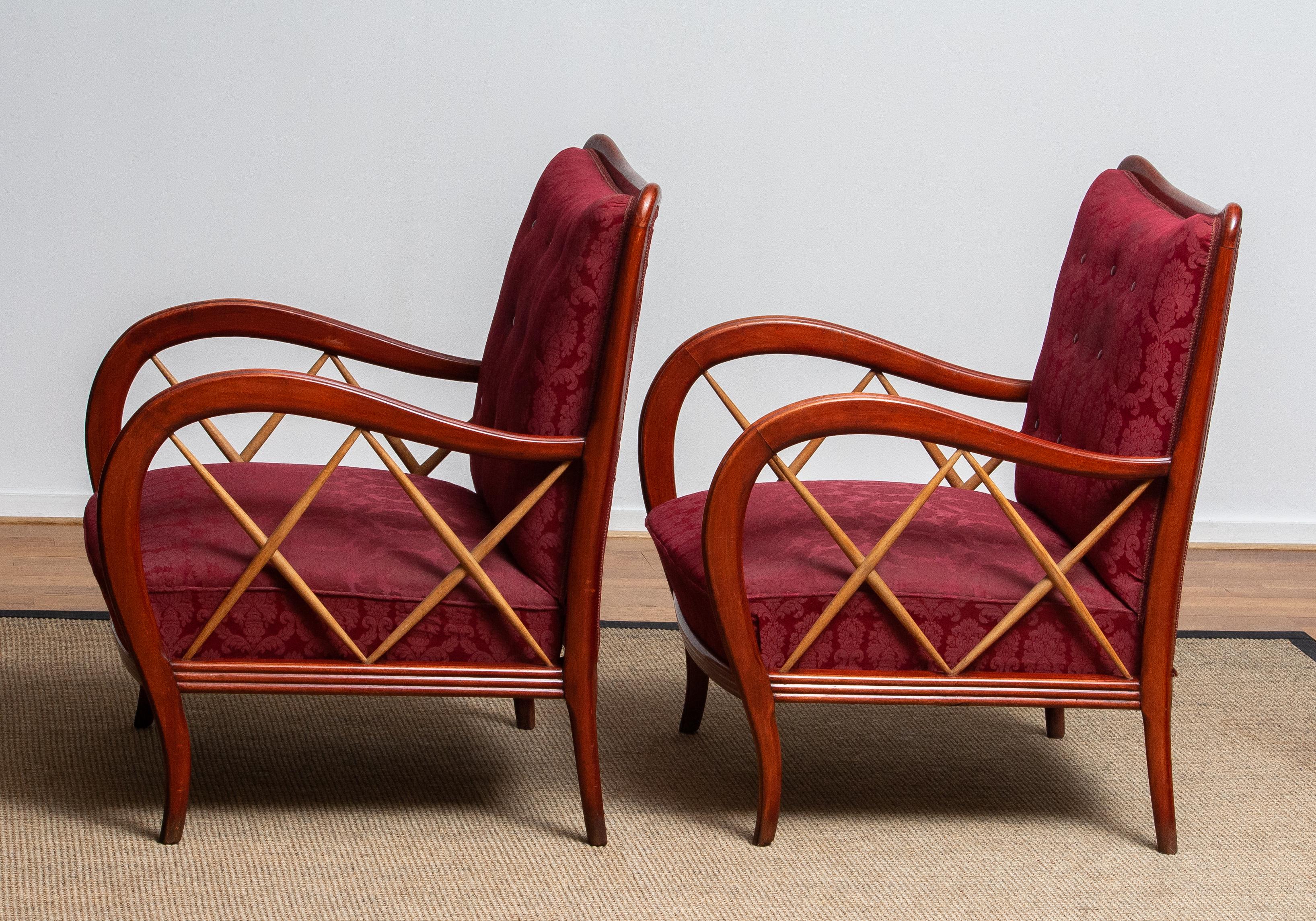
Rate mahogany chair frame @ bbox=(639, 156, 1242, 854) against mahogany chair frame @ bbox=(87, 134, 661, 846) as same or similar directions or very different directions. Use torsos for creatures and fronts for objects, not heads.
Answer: same or similar directions

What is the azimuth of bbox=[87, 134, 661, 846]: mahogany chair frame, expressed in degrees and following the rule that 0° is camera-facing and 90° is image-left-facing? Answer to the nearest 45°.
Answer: approximately 90°

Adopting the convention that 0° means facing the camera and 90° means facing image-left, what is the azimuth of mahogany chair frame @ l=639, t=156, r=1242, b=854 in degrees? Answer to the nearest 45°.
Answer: approximately 90°

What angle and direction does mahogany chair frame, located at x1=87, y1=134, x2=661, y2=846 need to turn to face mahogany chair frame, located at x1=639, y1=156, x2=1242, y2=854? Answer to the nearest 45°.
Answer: approximately 180°

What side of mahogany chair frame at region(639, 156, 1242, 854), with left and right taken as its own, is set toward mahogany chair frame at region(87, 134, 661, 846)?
front

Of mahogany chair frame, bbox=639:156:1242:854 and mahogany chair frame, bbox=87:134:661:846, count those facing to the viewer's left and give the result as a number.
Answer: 2
